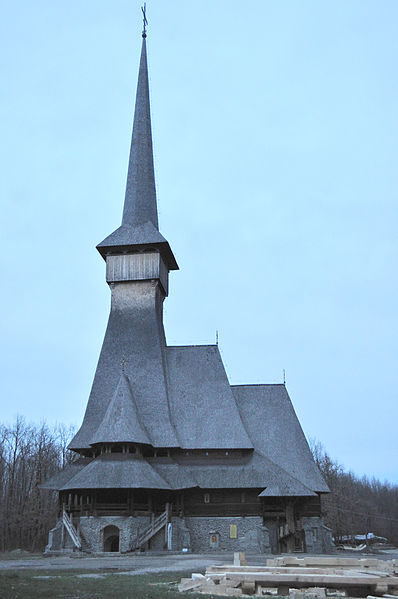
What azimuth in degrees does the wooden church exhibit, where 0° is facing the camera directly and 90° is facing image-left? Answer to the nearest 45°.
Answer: approximately 0°
